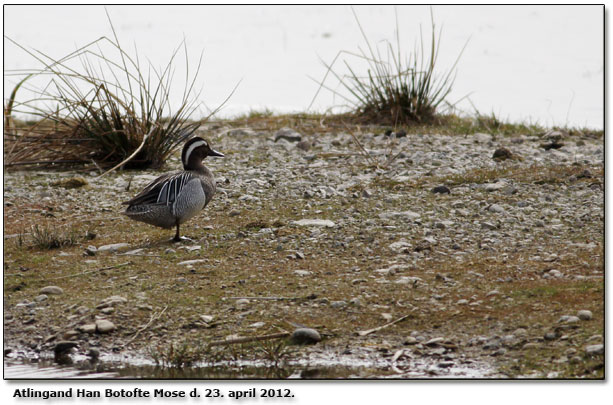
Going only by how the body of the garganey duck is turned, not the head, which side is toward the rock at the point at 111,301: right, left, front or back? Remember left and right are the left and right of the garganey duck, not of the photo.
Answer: right

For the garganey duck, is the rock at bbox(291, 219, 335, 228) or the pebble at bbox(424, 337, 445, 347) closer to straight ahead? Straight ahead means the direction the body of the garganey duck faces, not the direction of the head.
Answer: the rock

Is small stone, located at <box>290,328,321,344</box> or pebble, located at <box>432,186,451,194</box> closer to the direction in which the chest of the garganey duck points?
the pebble

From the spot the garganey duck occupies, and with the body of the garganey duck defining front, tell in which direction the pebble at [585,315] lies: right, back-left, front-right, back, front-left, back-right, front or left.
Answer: front-right

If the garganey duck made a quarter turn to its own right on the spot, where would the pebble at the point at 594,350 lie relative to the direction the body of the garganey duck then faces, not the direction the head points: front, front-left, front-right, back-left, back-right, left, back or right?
front-left

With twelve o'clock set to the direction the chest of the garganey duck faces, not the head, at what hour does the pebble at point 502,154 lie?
The pebble is roughly at 11 o'clock from the garganey duck.

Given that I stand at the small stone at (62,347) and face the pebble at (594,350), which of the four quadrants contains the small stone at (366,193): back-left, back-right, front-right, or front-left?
front-left

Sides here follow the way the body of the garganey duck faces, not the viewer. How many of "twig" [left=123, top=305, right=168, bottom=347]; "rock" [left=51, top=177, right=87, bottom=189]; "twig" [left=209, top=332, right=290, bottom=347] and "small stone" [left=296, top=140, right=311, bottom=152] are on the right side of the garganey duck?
2

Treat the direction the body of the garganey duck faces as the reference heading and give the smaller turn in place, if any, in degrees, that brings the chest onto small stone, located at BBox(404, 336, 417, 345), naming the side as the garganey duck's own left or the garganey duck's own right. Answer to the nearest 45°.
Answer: approximately 45° to the garganey duck's own right

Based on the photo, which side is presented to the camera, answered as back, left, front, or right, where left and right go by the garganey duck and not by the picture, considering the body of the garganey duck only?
right

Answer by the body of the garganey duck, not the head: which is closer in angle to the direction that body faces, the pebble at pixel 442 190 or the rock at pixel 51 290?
the pebble

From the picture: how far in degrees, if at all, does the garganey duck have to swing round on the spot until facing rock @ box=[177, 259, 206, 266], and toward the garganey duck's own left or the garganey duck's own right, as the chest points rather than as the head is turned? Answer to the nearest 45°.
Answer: approximately 90° to the garganey duck's own right

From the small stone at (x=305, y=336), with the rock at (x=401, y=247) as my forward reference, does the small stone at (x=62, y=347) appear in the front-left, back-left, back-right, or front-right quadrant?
back-left

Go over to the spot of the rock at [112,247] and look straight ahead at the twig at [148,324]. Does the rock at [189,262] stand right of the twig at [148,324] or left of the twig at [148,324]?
left

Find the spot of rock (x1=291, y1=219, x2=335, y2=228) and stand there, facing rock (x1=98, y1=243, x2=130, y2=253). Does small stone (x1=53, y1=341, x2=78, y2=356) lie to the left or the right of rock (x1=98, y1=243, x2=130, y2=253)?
left

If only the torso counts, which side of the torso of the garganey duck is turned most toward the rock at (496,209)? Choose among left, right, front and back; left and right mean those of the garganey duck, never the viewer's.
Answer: front

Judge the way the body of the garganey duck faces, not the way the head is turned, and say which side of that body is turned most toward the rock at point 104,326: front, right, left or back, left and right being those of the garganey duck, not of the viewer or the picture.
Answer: right

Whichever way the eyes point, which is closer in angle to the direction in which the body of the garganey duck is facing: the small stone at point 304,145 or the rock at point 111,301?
the small stone

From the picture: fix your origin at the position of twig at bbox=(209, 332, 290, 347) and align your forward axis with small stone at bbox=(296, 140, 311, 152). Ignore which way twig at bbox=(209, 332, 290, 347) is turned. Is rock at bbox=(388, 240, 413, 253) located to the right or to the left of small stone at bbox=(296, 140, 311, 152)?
right

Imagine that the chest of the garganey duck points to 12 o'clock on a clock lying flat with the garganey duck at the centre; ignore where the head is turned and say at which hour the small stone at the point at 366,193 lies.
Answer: The small stone is roughly at 11 o'clock from the garganey duck.

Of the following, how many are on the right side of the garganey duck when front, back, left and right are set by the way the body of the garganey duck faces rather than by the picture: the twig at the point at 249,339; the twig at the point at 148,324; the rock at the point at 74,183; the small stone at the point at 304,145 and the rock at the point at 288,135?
2

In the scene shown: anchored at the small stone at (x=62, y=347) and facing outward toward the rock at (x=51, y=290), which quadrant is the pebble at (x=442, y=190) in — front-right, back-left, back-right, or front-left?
front-right
